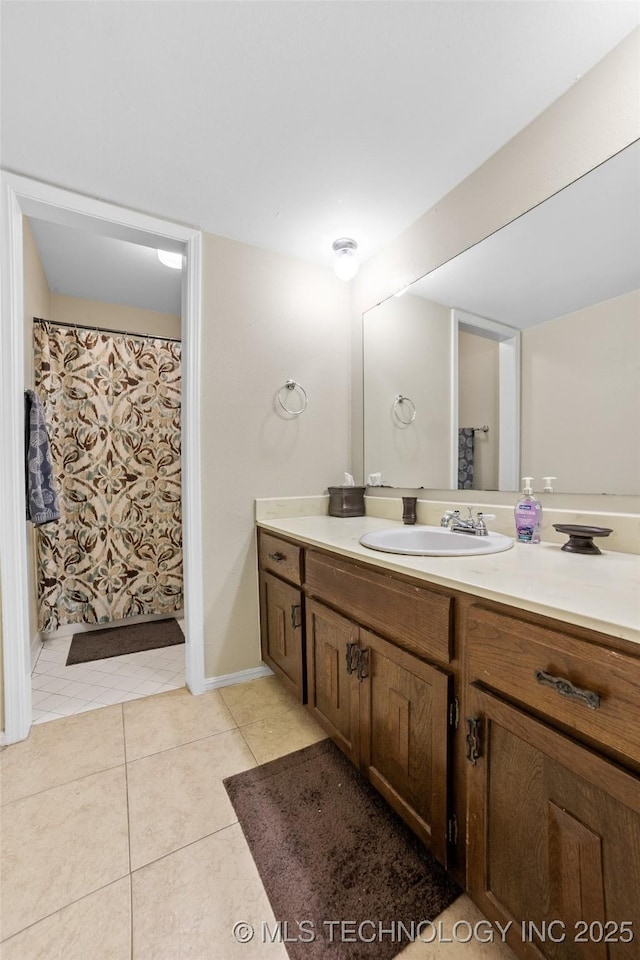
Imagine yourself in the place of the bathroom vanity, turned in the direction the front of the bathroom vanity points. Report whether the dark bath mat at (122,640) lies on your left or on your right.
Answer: on your right

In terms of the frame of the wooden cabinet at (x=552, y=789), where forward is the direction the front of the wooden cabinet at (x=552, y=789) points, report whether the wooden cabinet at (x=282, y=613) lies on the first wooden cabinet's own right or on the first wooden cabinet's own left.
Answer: on the first wooden cabinet's own right

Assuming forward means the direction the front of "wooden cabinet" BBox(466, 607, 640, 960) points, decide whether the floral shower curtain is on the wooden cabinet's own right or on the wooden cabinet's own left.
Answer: on the wooden cabinet's own right

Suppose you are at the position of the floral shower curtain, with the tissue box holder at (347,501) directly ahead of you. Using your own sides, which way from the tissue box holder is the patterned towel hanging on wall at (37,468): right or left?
right

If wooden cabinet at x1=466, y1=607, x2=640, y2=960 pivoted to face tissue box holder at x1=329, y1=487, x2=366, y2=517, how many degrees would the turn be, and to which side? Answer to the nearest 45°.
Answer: approximately 90° to its right

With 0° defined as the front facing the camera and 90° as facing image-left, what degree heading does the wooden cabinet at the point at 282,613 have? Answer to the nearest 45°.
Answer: approximately 45°

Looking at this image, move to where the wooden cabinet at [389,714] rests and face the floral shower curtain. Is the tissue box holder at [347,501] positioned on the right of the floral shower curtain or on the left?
right

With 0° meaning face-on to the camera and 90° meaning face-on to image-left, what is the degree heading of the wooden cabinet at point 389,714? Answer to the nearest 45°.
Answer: approximately 45°
